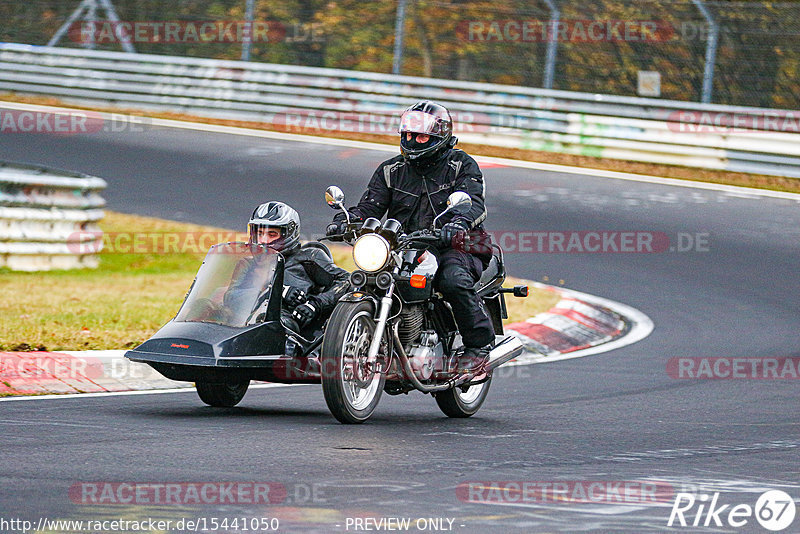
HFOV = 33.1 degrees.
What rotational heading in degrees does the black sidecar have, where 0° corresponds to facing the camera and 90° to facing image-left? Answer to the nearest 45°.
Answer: approximately 45°

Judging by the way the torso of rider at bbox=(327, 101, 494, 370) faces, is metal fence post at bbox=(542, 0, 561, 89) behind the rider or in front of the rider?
behind

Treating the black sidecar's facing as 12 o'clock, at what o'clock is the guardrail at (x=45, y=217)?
The guardrail is roughly at 4 o'clock from the black sidecar.

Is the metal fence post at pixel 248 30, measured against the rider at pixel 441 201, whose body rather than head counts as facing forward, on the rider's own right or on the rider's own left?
on the rider's own right

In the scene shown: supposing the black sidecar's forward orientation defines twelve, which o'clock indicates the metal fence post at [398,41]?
The metal fence post is roughly at 5 o'clock from the black sidecar.

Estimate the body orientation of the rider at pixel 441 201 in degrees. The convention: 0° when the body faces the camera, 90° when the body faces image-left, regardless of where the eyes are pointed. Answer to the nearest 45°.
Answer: approximately 45°

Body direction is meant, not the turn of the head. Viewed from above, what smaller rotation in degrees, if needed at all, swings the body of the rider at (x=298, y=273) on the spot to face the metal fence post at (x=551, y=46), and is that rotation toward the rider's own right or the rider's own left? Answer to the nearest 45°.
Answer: approximately 135° to the rider's own right
